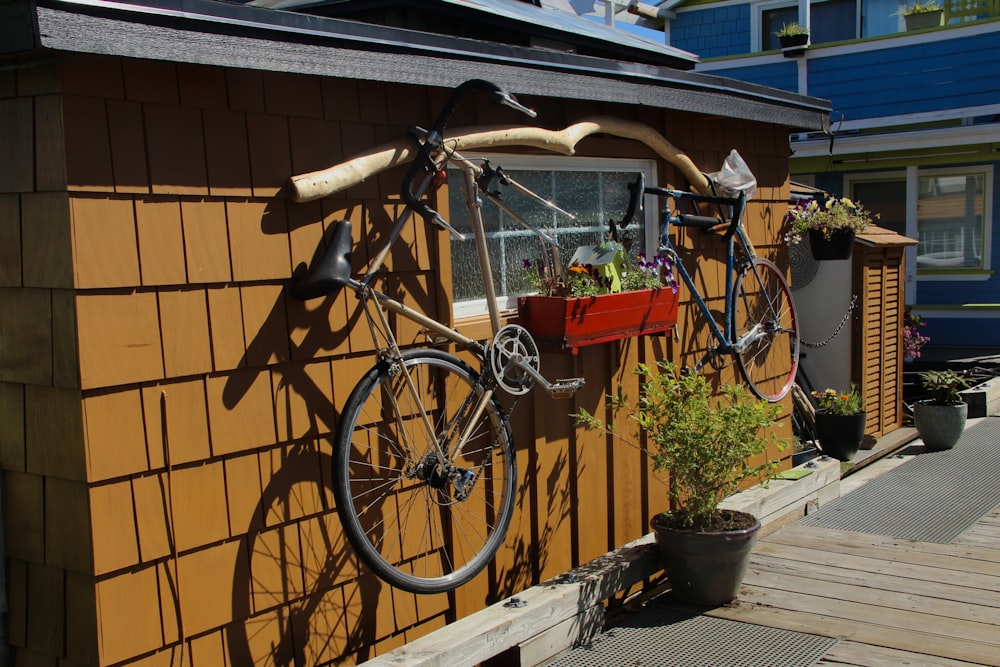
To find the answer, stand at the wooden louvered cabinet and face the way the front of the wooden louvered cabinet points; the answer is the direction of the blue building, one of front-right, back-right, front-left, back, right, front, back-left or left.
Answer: back-left

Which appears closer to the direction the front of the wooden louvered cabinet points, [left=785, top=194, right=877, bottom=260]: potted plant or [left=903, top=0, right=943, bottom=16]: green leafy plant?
the potted plant

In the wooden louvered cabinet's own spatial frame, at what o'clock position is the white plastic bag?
The white plastic bag is roughly at 2 o'clock from the wooden louvered cabinet.

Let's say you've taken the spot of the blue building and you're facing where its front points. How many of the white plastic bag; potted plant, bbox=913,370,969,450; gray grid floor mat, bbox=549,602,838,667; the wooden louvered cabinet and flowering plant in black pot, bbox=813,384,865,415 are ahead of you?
5

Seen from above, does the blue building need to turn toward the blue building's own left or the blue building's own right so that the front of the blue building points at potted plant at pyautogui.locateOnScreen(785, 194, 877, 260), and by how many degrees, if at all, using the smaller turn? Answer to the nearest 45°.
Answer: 0° — it already faces it

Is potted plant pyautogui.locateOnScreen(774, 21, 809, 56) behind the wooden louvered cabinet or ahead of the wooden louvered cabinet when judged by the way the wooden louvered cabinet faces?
behind

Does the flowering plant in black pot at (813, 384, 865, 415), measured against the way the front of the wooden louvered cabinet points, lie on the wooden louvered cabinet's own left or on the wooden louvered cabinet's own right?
on the wooden louvered cabinet's own right

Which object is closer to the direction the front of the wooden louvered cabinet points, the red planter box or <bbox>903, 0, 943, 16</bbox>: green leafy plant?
the red planter box

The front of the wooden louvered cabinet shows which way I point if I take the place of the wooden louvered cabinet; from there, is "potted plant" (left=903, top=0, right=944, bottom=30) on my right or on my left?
on my left

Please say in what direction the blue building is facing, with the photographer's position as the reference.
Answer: facing the viewer

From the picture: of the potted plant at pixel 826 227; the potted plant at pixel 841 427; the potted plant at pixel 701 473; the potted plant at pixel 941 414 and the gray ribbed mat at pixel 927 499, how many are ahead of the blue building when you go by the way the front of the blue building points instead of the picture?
5

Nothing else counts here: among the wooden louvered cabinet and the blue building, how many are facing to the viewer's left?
0

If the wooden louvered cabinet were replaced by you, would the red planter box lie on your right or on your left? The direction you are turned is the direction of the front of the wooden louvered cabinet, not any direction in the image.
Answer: on your right
